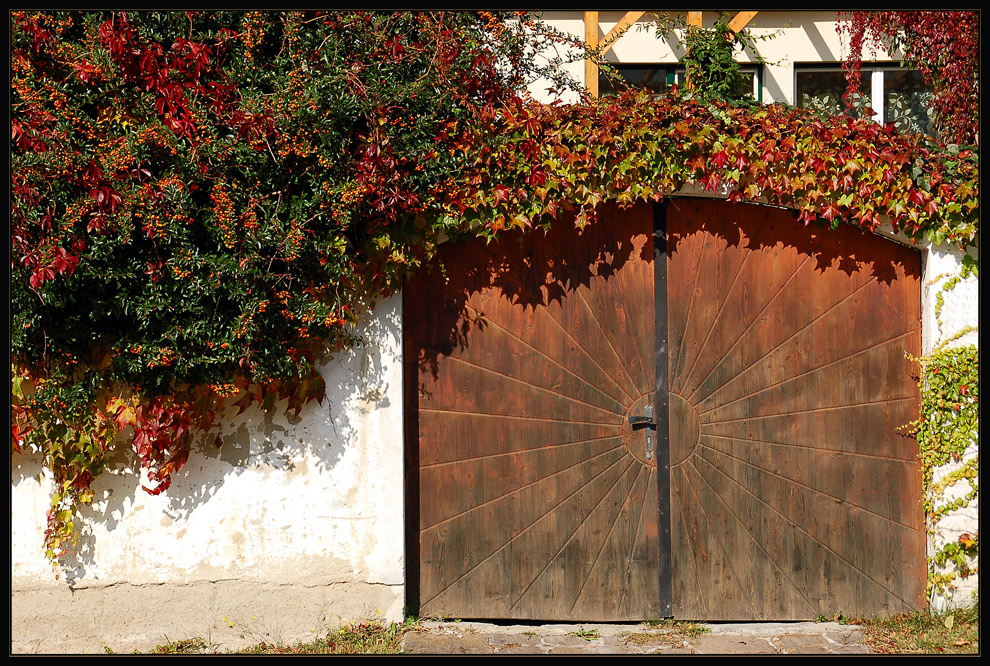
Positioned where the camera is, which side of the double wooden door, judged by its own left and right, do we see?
front

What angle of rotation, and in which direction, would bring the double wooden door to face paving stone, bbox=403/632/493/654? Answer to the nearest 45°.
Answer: approximately 45° to its right

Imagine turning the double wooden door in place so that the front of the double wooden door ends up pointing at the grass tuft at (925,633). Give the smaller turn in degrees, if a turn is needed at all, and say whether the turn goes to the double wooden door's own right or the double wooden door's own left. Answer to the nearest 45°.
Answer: approximately 90° to the double wooden door's own left

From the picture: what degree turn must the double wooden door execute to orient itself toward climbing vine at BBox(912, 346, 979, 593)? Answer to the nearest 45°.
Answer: approximately 90° to its left
